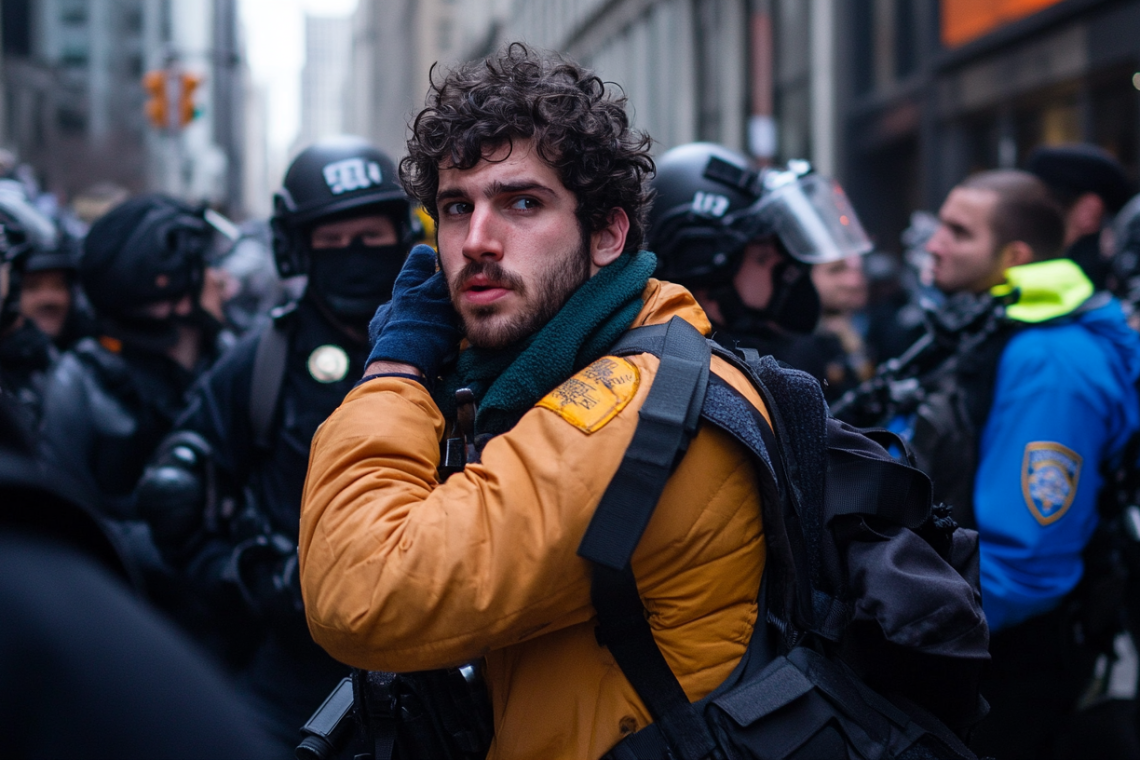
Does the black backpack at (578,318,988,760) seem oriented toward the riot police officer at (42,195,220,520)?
no

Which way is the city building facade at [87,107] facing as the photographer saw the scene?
facing the viewer and to the right of the viewer

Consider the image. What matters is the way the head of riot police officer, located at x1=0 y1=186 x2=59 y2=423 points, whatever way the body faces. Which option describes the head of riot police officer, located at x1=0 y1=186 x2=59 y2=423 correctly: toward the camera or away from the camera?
toward the camera

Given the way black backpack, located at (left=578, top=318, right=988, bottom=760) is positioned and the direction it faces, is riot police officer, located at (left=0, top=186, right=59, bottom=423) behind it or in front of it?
behind

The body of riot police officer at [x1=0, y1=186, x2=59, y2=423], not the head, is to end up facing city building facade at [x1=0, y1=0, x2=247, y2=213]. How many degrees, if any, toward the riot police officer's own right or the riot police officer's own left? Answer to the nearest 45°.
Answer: approximately 135° to the riot police officer's own left

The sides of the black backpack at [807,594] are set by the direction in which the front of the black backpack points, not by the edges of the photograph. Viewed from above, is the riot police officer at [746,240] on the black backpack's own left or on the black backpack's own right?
on the black backpack's own left

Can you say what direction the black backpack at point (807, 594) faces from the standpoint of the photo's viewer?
facing to the right of the viewer
